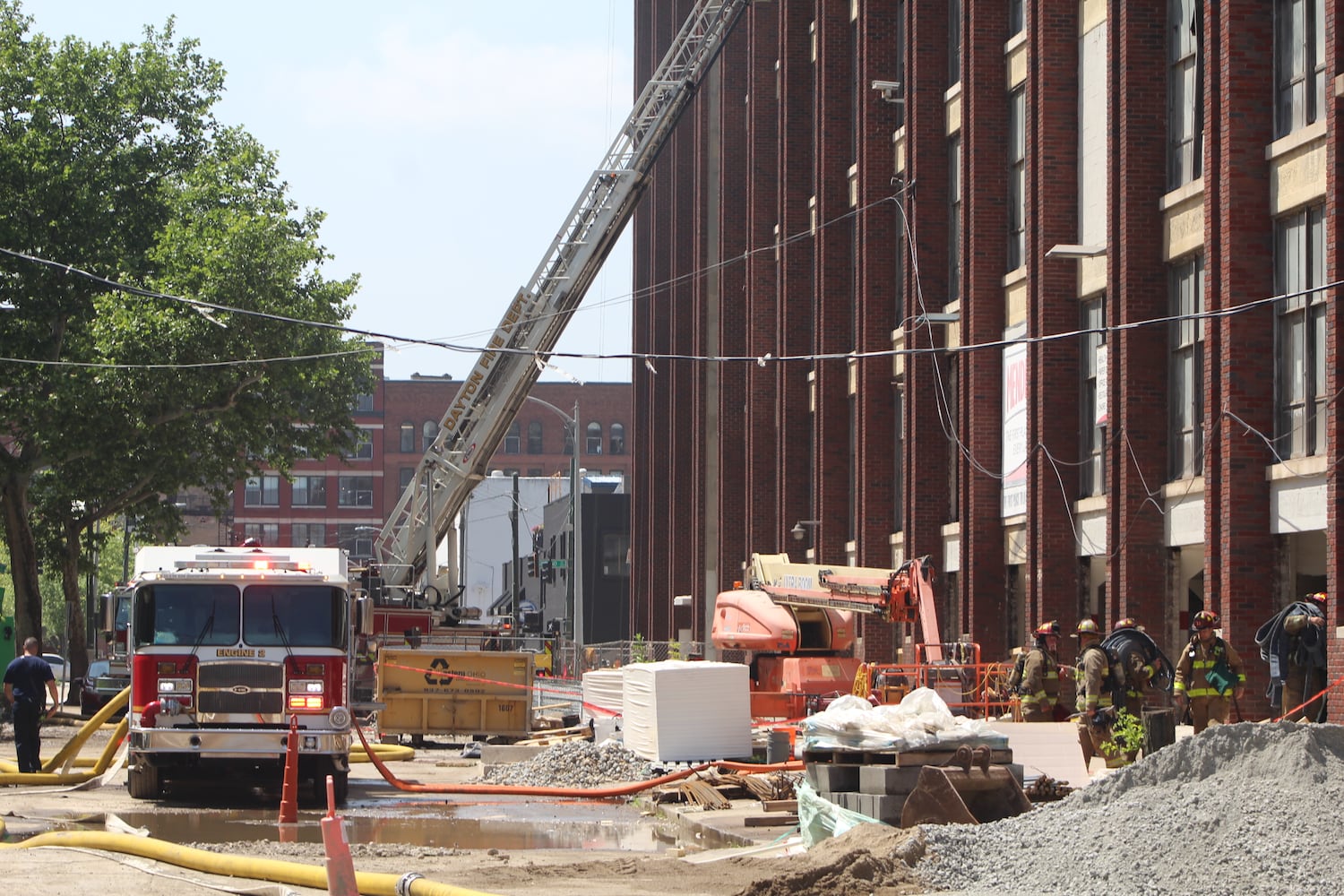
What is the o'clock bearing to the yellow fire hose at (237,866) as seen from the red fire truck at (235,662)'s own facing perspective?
The yellow fire hose is roughly at 12 o'clock from the red fire truck.

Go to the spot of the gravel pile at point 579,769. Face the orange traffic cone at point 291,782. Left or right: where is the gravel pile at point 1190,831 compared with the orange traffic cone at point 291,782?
left

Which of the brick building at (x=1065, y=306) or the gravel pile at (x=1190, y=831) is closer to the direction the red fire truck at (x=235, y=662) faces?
the gravel pile

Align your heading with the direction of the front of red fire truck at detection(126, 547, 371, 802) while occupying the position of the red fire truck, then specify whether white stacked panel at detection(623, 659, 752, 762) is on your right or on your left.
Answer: on your left

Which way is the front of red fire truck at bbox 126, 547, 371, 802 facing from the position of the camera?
facing the viewer

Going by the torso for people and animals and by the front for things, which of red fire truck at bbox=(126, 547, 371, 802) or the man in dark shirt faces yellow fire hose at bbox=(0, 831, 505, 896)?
the red fire truck

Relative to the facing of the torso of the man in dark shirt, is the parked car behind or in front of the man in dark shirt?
in front

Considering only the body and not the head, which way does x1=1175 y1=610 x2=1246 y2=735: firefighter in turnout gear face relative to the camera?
toward the camera

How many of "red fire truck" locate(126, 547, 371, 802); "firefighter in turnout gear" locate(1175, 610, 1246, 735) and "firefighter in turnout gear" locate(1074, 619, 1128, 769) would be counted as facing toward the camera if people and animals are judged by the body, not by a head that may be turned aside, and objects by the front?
2

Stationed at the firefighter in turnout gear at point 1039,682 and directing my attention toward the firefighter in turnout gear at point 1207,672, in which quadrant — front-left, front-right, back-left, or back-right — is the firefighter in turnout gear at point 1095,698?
front-right

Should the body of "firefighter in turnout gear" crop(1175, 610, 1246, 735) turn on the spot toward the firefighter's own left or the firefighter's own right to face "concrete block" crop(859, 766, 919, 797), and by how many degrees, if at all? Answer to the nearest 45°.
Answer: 0° — they already face it

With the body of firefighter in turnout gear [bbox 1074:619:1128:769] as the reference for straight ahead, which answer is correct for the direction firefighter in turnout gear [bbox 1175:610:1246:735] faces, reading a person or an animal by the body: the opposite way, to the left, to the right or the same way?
to the left

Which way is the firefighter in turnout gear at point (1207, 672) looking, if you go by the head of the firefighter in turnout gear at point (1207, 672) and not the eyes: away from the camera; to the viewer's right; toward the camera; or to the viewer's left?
toward the camera

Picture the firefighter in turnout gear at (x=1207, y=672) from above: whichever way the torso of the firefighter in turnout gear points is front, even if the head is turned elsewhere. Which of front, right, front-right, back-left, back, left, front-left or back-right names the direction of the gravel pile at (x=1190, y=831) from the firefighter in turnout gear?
front

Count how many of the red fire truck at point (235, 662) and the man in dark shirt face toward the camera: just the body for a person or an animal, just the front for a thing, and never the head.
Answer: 1
